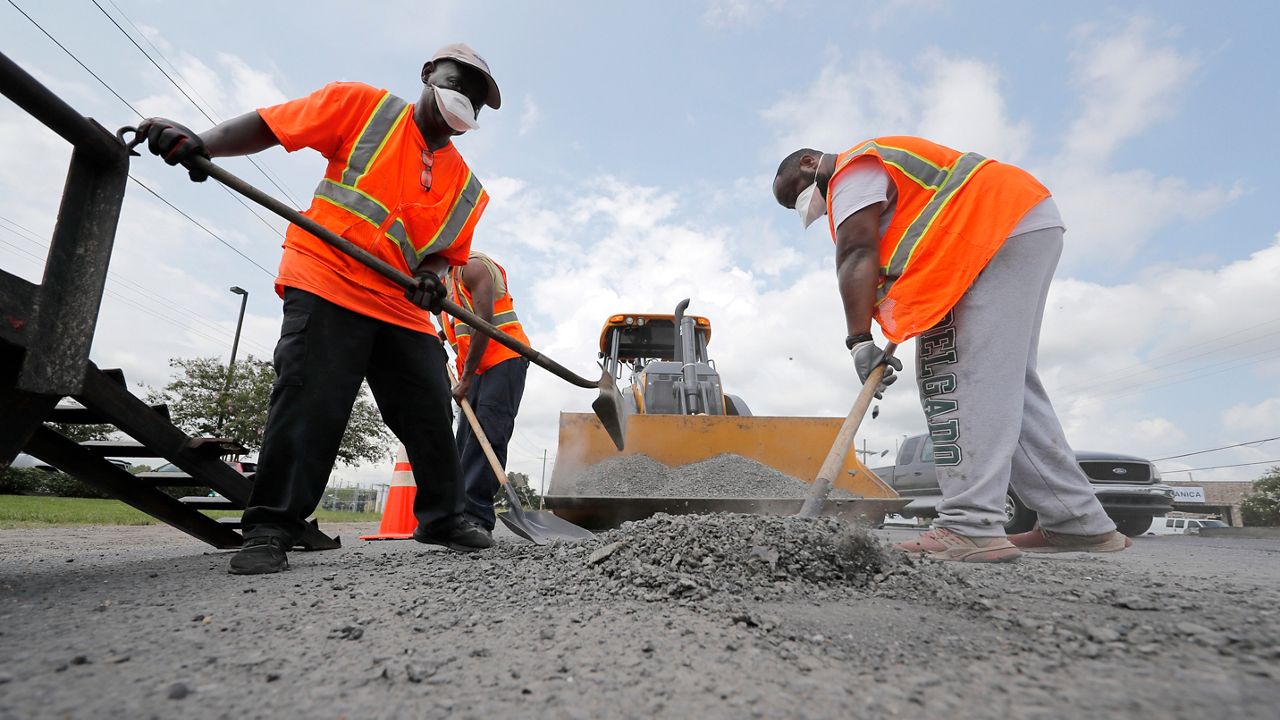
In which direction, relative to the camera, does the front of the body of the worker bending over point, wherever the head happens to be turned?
to the viewer's left

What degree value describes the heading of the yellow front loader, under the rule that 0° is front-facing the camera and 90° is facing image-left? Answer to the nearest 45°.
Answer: approximately 0°

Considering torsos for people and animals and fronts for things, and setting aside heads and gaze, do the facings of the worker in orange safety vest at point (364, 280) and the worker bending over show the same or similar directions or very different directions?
very different directions

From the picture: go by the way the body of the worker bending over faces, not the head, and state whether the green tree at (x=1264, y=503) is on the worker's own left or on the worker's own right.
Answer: on the worker's own right

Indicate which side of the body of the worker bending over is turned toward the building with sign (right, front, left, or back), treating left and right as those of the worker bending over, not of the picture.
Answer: right

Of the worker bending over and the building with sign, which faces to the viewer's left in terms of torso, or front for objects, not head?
the worker bending over

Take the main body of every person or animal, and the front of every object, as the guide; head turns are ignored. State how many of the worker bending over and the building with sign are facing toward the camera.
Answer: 1

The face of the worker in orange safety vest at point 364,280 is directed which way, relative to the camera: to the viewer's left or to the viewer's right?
to the viewer's right
